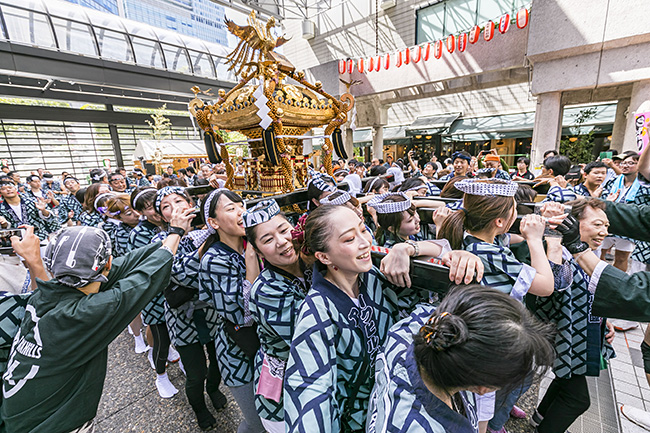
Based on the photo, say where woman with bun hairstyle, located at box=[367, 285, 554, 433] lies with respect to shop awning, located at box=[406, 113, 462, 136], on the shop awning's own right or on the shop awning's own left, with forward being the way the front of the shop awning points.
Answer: on the shop awning's own left

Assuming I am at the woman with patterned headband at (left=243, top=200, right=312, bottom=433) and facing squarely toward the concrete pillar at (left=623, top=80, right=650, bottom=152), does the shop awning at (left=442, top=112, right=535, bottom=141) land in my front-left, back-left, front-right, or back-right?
front-left

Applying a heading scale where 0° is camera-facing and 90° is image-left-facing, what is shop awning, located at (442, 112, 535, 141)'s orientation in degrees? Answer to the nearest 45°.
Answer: approximately 45°

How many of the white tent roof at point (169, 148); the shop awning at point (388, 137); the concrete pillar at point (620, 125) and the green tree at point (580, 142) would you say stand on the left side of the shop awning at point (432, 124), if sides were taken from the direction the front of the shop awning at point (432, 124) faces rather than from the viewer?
2

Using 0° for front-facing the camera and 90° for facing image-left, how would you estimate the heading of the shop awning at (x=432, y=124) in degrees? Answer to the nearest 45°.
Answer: approximately 45°

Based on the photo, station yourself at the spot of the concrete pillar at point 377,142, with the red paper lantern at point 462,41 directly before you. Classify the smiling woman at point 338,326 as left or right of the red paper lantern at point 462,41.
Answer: right

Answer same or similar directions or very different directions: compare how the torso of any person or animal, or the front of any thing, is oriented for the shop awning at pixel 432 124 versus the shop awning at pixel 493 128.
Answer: same or similar directions

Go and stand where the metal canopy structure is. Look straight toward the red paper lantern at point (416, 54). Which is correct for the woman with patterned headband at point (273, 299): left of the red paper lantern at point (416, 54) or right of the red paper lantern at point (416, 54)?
right

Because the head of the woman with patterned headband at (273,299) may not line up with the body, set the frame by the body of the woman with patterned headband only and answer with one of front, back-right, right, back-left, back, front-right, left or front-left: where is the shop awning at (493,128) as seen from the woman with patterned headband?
left

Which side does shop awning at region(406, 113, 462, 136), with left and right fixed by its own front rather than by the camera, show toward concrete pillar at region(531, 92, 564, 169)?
left

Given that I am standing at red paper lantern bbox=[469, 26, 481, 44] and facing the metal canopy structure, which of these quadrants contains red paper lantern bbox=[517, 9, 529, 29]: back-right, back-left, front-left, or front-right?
back-left
